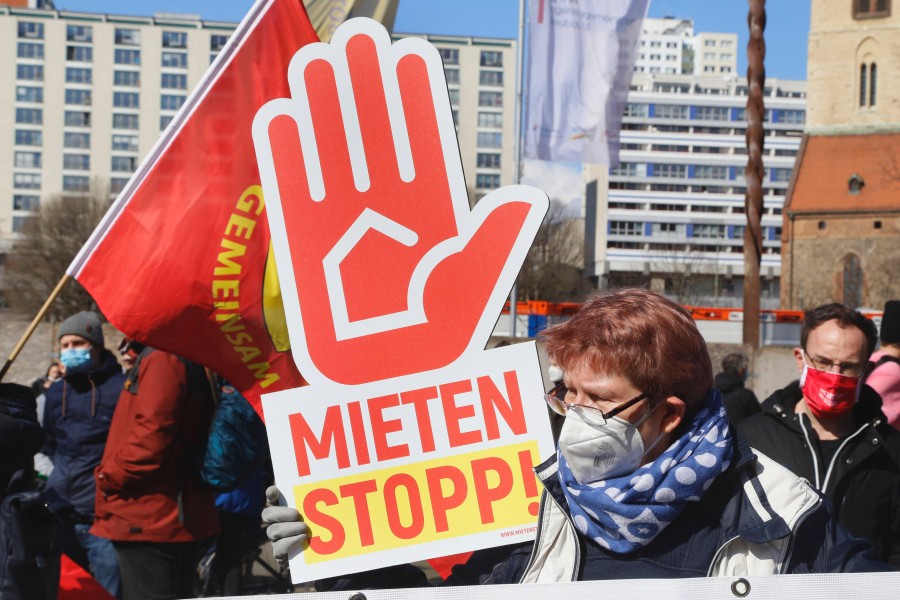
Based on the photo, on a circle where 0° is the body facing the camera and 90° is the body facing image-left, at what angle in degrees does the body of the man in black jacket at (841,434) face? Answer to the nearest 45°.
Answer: approximately 0°

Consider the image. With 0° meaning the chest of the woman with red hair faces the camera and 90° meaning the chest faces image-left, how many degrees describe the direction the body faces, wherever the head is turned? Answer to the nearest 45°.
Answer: approximately 45°

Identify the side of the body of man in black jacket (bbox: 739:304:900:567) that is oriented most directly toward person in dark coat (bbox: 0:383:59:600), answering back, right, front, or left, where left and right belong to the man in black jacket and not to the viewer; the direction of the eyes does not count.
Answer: right

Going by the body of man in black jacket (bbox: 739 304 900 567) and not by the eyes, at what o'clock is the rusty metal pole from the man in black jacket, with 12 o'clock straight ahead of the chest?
The rusty metal pole is roughly at 6 o'clock from the man in black jacket.

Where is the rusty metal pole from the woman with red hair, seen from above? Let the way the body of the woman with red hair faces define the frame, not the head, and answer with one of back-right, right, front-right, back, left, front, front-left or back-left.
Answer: back-right

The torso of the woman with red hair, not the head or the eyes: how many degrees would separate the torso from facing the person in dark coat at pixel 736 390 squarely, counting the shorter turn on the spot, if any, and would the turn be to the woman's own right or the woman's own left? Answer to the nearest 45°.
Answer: approximately 135° to the woman's own right

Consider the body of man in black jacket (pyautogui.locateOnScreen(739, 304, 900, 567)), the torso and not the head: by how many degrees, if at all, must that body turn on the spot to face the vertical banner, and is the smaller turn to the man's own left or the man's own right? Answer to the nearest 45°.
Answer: approximately 180°
